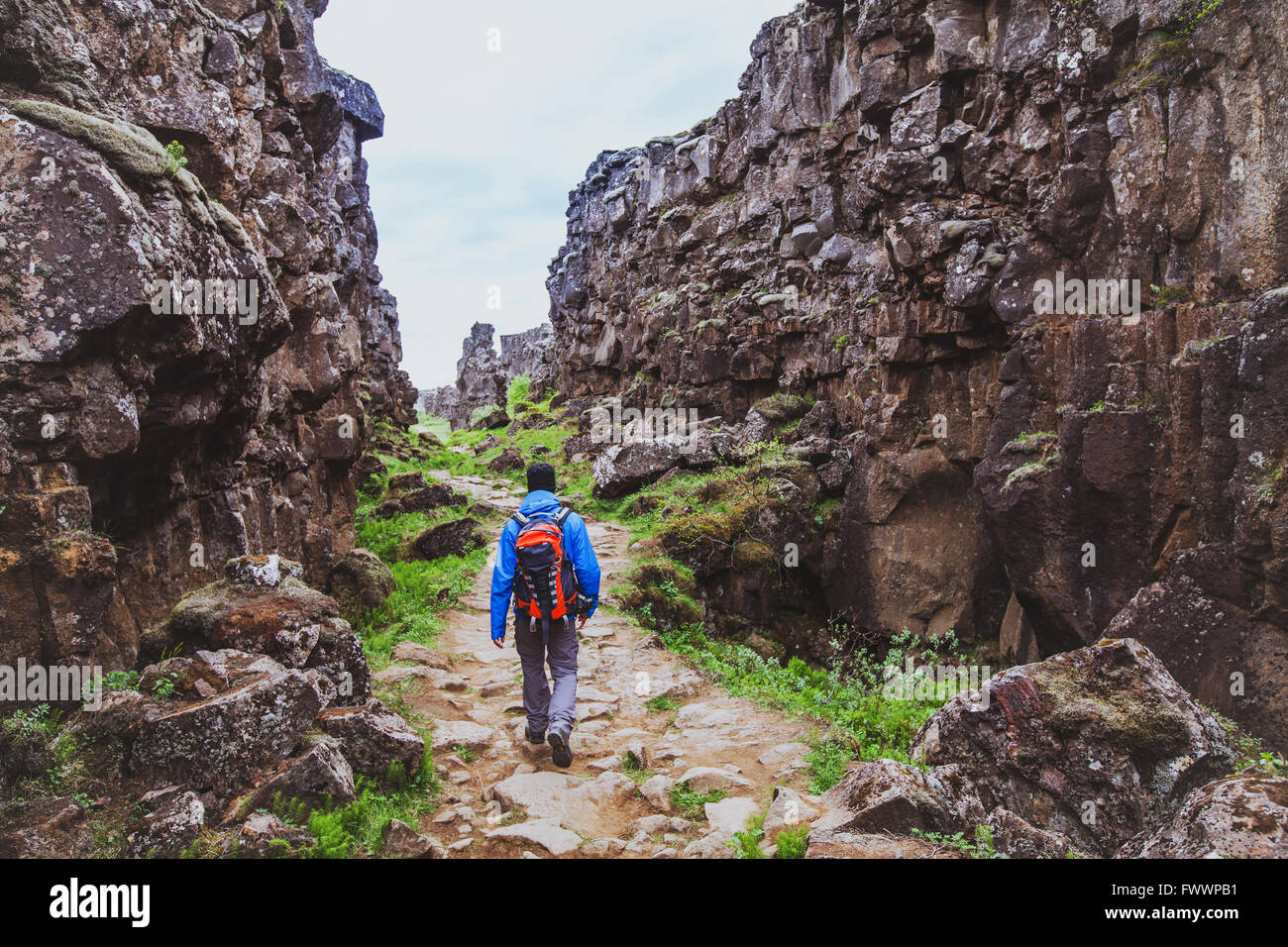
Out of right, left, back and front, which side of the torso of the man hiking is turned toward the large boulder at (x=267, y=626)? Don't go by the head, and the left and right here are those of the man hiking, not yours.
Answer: left

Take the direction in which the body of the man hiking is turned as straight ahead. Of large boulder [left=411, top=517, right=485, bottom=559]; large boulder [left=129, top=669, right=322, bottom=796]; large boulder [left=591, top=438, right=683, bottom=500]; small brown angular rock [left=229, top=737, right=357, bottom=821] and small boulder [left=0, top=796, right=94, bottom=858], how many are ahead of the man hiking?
2

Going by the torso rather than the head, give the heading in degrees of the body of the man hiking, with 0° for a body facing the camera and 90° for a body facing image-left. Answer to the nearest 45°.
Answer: approximately 180°

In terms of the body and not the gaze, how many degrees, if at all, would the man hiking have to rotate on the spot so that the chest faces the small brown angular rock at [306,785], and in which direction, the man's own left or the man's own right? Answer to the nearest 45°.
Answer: approximately 135° to the man's own left

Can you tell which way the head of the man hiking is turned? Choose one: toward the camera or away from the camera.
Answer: away from the camera

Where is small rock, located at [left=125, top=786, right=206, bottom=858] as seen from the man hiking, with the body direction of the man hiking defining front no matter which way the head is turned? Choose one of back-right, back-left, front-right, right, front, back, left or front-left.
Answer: back-left

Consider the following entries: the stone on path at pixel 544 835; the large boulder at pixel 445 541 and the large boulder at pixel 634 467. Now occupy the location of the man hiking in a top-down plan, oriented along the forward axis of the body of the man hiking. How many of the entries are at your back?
1

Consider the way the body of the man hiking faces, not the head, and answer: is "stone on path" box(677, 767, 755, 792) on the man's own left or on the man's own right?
on the man's own right

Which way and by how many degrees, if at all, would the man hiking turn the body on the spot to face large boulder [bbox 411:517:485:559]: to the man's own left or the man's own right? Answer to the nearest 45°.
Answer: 0° — they already face it

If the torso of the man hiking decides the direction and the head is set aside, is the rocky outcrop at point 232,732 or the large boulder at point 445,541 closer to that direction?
the large boulder

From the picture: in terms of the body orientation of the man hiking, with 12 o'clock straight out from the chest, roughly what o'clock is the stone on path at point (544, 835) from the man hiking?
The stone on path is roughly at 6 o'clock from the man hiking.

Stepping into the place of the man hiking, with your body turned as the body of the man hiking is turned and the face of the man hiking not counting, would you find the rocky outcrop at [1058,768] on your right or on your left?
on your right
